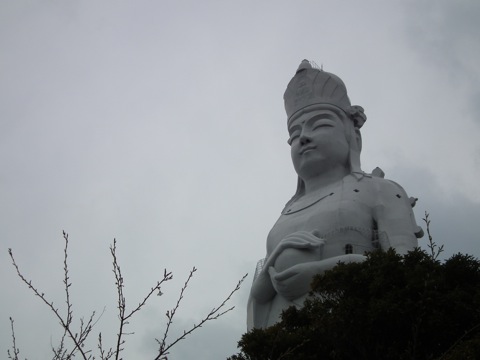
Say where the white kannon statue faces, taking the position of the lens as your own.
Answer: facing the viewer and to the left of the viewer

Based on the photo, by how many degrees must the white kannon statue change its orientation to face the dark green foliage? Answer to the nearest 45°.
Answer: approximately 45° to its left
